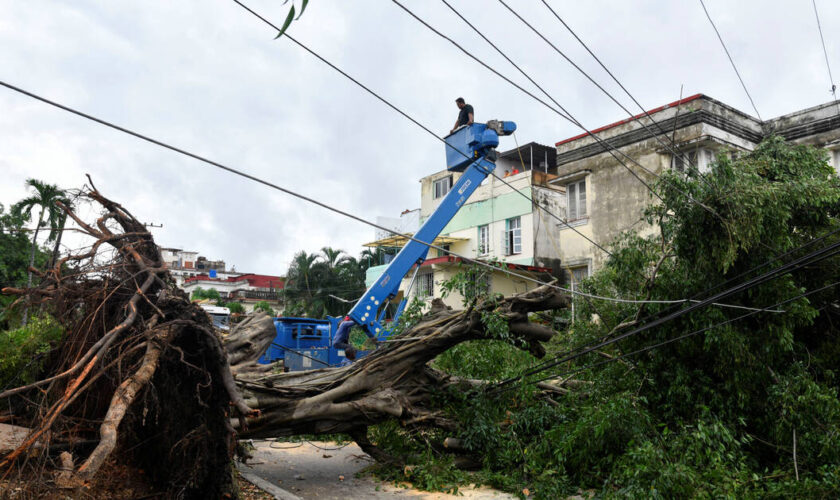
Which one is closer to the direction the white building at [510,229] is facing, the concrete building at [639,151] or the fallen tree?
the fallen tree

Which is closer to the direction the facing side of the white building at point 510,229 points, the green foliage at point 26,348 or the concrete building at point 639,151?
the green foliage

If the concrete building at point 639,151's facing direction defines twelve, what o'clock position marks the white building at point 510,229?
The white building is roughly at 3 o'clock from the concrete building.

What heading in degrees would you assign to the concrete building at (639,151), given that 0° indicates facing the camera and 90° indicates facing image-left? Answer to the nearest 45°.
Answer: approximately 45°

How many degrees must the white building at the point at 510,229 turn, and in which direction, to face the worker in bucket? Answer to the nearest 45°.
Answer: approximately 45° to its left

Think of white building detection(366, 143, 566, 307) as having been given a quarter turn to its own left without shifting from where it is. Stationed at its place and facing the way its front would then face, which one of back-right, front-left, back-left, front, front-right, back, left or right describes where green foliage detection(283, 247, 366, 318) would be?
back

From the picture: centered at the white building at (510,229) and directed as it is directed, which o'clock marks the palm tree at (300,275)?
The palm tree is roughly at 3 o'clock from the white building.
